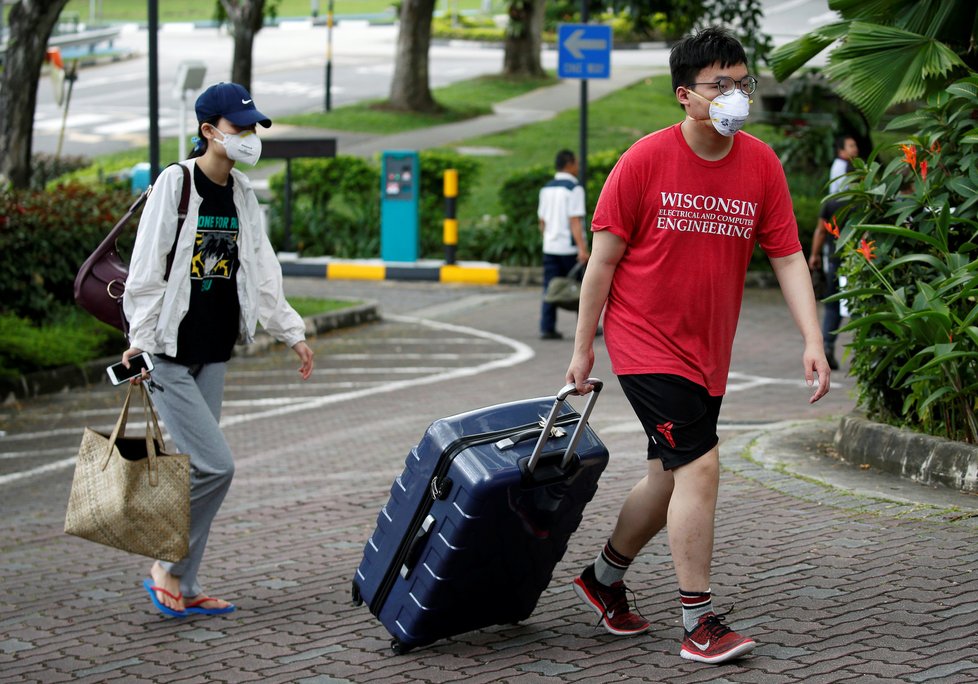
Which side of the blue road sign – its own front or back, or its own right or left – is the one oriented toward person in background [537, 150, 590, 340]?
front

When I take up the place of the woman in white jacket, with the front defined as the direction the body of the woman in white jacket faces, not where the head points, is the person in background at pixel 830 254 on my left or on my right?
on my left

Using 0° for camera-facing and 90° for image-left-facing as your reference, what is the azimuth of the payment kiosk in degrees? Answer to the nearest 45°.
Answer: approximately 0°

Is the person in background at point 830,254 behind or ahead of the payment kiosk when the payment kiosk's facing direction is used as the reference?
ahead

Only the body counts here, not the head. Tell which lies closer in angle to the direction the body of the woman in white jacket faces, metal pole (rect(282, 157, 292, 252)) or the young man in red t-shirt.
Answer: the young man in red t-shirt

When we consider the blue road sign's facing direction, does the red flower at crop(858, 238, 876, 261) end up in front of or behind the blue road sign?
in front

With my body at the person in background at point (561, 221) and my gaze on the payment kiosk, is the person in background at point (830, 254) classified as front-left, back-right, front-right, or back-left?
back-right

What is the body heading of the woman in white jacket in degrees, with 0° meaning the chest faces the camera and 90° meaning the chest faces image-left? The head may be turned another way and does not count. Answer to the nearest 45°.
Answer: approximately 315°

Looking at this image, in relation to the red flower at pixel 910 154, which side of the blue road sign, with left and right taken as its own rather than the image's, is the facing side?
front

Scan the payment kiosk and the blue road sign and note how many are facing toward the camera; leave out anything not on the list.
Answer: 2

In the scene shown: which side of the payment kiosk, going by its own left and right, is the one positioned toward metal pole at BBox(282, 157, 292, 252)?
right

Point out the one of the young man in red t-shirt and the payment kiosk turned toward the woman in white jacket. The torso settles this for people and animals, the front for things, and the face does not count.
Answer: the payment kiosk

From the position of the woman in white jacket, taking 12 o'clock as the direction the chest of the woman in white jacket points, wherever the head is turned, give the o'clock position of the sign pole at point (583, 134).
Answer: The sign pole is roughly at 8 o'clock from the woman in white jacket.
